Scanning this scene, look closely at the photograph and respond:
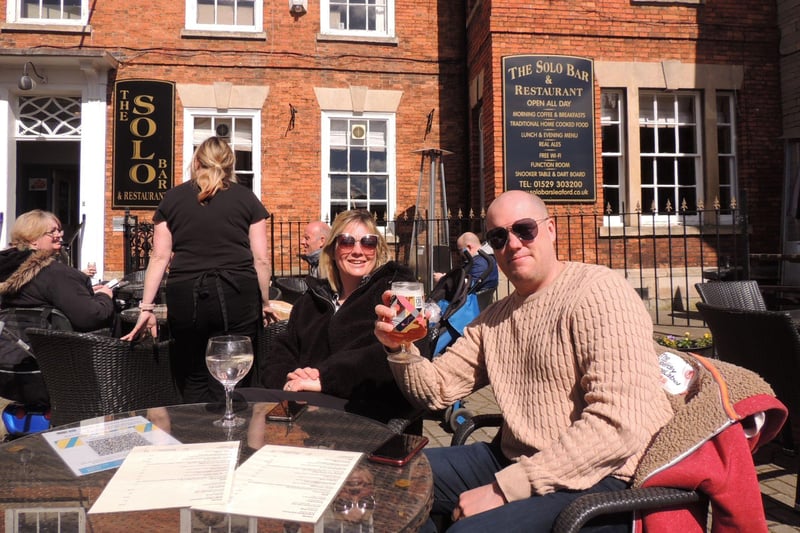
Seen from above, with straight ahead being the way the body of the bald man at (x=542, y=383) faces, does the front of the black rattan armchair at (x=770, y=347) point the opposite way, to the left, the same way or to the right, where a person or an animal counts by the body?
the opposite way

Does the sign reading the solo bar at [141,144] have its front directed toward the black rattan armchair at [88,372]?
yes

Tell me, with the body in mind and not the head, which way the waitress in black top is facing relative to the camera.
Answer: away from the camera

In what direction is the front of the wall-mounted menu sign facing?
toward the camera

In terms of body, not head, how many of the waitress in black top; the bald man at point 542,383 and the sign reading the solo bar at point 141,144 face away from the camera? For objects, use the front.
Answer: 1

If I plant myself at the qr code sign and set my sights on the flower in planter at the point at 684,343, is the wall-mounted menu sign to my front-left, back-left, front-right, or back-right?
front-left

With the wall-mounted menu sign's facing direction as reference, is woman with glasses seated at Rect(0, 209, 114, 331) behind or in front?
in front

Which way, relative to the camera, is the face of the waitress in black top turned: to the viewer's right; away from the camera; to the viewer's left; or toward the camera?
away from the camera

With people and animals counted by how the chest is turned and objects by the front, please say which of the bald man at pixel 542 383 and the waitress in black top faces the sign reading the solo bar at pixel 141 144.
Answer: the waitress in black top

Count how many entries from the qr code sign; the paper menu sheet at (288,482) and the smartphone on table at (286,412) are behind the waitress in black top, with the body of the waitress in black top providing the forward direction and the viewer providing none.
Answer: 3

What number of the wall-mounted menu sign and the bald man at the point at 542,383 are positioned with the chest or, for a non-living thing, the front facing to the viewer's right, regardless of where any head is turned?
0

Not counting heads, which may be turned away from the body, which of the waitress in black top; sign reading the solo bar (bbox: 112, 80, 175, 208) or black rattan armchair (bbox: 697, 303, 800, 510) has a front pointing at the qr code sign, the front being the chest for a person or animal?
the sign reading the solo bar

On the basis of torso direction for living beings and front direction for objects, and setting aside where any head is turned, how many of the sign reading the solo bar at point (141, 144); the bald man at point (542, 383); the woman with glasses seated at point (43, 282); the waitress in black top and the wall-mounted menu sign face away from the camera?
1

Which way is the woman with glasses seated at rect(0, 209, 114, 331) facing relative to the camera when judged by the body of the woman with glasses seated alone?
to the viewer's right

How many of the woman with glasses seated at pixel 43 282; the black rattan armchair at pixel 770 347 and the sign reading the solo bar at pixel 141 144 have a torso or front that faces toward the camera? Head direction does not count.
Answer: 1
